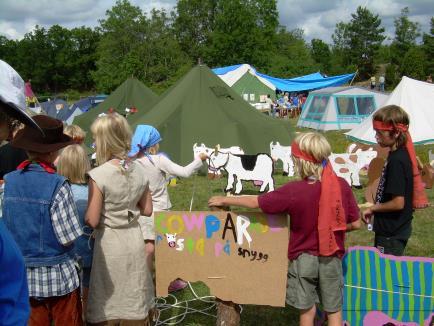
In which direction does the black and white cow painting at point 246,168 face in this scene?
to the viewer's left

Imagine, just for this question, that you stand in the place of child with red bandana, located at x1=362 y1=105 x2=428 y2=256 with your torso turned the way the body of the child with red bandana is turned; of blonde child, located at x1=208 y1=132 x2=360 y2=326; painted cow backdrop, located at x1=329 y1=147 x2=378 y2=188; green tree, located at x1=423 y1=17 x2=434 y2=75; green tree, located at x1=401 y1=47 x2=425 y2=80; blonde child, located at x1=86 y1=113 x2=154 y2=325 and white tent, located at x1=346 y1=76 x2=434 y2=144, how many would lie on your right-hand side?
4

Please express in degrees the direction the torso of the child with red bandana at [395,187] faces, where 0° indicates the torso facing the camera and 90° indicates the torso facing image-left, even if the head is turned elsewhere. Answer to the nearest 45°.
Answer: approximately 90°

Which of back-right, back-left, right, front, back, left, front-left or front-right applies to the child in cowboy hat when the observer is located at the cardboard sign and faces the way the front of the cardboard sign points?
front-right

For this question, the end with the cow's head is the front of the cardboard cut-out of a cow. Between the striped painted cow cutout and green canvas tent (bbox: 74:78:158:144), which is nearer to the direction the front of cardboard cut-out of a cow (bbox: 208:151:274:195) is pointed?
the green canvas tent

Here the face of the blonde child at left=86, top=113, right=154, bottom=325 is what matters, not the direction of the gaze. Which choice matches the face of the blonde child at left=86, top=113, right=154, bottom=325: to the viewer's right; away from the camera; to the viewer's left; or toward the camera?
away from the camera

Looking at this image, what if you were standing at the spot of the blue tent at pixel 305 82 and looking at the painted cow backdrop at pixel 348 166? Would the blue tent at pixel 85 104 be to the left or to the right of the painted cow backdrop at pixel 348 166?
right

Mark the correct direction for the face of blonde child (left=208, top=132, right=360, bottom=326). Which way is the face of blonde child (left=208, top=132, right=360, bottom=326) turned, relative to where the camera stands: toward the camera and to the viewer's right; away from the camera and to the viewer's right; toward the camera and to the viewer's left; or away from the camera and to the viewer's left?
away from the camera and to the viewer's left

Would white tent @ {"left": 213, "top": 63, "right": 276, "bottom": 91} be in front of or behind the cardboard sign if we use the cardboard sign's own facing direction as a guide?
behind

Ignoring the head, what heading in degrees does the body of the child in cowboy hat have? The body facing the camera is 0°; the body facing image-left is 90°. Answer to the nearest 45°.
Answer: approximately 225°

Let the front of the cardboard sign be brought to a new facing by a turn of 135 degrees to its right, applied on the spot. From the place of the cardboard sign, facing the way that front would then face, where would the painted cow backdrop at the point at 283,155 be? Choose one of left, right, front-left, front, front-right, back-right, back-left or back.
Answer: front-right

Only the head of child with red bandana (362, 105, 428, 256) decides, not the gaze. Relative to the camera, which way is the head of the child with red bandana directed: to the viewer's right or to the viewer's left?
to the viewer's left

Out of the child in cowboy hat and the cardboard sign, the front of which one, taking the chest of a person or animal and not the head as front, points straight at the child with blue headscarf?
the child in cowboy hat
